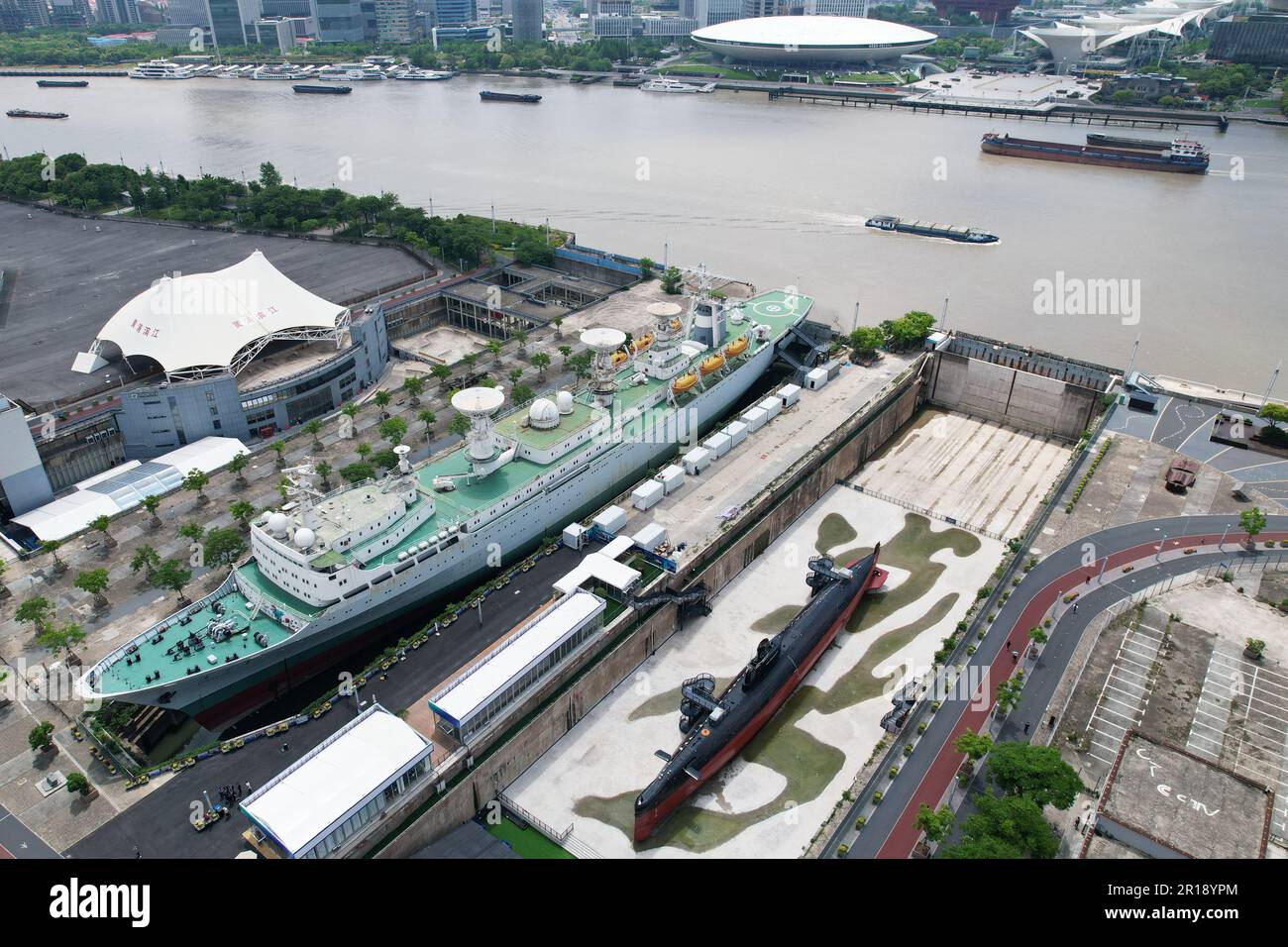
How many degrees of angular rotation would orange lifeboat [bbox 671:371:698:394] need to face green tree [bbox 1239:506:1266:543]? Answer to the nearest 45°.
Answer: approximately 90° to its left

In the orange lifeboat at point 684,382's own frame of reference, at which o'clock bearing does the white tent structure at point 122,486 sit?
The white tent structure is roughly at 1 o'clock from the orange lifeboat.

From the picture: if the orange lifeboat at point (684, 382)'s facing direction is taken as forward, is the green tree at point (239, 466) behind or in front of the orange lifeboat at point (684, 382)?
in front

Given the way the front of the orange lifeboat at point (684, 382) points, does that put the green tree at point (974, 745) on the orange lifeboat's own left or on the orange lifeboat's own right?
on the orange lifeboat's own left

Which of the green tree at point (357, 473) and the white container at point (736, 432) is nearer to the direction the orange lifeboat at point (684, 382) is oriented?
the green tree

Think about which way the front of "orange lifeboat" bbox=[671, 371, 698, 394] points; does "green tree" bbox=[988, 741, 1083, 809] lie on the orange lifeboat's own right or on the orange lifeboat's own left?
on the orange lifeboat's own left

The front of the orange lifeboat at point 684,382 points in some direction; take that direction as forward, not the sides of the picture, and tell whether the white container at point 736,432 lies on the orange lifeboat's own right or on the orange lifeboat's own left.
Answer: on the orange lifeboat's own left

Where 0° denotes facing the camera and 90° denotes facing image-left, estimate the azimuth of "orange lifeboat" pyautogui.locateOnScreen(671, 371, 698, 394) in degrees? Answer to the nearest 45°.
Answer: approximately 45°
